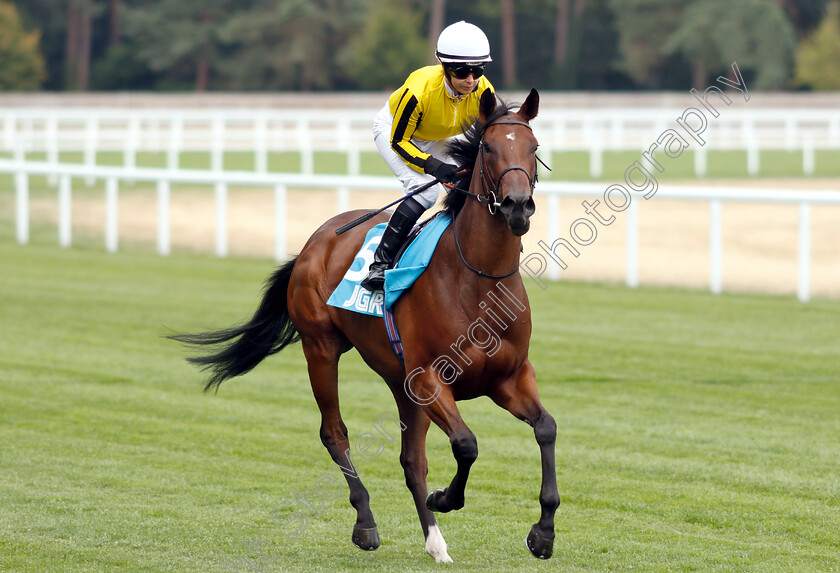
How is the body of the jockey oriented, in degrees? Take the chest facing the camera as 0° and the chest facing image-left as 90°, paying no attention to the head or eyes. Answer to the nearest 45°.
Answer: approximately 315°

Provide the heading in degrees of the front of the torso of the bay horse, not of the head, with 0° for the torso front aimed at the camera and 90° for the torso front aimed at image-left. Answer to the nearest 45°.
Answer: approximately 315°
